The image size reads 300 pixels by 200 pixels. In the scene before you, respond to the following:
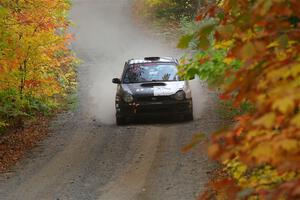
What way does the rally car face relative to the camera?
toward the camera
